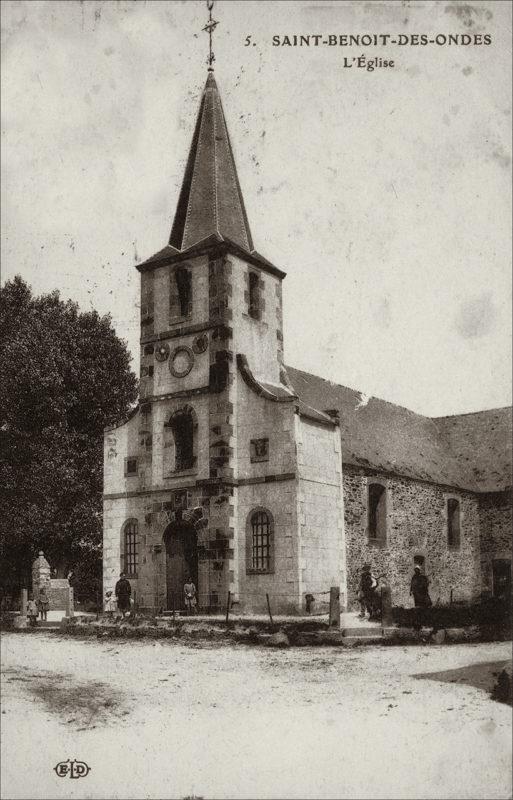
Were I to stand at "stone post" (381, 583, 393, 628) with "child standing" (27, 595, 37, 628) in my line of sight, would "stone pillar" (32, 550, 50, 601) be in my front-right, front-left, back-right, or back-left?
front-right

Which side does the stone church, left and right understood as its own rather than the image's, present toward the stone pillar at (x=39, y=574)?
front

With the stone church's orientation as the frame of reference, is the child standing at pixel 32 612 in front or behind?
in front

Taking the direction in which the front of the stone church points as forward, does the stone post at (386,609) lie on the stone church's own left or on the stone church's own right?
on the stone church's own left

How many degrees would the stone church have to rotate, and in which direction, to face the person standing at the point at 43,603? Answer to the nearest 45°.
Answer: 0° — it already faces them
